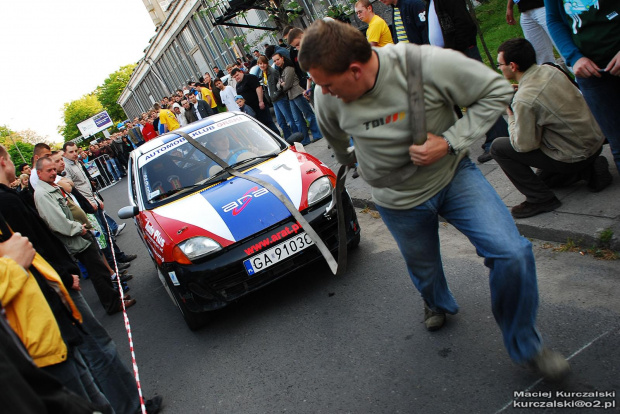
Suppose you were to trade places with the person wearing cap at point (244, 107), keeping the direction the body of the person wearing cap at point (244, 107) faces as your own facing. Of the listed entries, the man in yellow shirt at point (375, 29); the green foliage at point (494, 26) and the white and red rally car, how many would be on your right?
0

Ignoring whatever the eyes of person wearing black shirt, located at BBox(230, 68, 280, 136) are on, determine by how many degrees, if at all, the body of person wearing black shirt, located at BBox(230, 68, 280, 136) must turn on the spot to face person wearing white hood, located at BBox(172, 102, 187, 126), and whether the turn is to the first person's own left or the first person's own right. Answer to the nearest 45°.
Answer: approximately 90° to the first person's own right

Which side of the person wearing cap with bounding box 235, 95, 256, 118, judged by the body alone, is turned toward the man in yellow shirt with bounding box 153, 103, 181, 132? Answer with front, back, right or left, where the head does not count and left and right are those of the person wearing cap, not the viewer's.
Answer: right

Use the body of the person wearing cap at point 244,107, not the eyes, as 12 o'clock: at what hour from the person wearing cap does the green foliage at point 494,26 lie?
The green foliage is roughly at 8 o'clock from the person wearing cap.

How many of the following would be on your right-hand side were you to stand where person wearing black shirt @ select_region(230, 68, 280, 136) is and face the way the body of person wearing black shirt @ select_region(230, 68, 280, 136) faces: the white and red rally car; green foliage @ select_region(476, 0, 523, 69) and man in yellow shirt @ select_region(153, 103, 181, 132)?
1

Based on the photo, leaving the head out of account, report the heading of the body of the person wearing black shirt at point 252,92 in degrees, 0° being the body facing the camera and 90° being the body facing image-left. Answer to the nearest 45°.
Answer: approximately 45°

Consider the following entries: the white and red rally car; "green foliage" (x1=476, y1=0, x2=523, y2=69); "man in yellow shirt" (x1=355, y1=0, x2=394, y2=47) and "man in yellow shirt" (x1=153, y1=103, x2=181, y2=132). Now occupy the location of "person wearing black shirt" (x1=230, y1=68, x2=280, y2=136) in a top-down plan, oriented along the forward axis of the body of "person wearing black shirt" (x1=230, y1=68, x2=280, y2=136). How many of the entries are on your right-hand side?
1

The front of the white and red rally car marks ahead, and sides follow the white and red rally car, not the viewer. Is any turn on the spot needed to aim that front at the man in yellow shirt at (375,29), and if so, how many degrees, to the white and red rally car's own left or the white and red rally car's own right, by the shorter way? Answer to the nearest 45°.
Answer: approximately 135° to the white and red rally car's own left

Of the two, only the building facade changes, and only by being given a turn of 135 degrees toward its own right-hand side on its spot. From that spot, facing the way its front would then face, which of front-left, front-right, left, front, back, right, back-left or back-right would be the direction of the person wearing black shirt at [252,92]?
back

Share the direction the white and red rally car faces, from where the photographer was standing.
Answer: facing the viewer

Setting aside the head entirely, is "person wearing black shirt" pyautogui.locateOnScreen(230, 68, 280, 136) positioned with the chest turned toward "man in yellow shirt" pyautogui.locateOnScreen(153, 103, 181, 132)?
no

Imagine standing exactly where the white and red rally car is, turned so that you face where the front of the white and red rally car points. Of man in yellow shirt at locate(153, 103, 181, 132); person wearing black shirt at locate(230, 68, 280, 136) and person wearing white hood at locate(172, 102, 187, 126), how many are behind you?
3

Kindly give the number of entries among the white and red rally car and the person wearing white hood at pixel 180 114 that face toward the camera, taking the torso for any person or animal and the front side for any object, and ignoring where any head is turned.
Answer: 2

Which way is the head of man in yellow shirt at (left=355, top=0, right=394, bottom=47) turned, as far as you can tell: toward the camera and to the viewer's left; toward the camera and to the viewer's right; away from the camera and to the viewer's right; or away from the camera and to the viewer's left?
toward the camera and to the viewer's left

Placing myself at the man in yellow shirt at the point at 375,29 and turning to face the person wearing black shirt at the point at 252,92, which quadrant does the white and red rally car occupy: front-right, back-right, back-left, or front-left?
back-left

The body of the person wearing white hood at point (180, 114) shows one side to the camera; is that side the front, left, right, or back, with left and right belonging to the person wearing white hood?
front
